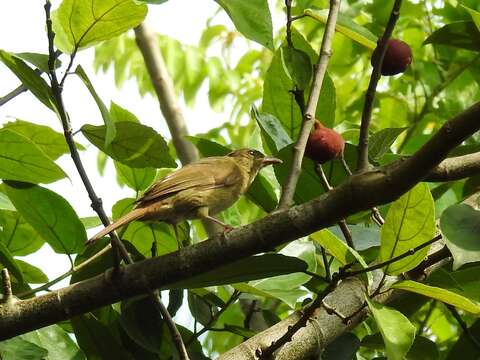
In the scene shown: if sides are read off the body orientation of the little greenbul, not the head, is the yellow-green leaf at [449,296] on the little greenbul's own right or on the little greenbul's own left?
on the little greenbul's own right

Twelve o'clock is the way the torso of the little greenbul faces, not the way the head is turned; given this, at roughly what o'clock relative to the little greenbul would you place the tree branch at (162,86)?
The tree branch is roughly at 9 o'clock from the little greenbul.

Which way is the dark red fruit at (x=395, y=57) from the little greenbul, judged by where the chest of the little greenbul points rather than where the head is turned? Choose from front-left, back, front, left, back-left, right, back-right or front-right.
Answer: front-right

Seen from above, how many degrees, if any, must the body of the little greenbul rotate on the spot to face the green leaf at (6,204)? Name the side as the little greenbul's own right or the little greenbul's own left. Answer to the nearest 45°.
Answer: approximately 135° to the little greenbul's own right

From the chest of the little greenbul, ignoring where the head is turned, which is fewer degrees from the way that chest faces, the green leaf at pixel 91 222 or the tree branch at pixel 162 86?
the tree branch

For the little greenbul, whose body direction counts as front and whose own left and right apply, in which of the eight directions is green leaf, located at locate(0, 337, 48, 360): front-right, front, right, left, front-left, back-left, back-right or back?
back-right

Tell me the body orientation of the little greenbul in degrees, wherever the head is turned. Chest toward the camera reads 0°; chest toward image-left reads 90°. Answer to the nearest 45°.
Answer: approximately 270°
